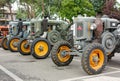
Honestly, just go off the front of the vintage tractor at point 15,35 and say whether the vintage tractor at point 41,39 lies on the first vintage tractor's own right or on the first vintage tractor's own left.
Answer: on the first vintage tractor's own left

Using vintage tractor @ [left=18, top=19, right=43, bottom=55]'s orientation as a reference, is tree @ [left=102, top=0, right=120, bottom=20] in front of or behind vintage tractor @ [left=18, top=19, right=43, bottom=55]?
behind

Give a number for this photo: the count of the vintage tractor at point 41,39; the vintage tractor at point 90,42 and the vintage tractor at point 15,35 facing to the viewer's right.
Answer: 0

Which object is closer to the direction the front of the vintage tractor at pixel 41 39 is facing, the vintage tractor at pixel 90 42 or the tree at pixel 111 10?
the vintage tractor

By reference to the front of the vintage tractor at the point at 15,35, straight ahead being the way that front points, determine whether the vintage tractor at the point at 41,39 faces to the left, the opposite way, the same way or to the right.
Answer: the same way

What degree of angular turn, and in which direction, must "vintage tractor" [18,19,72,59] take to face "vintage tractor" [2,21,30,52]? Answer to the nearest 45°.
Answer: approximately 90° to its right

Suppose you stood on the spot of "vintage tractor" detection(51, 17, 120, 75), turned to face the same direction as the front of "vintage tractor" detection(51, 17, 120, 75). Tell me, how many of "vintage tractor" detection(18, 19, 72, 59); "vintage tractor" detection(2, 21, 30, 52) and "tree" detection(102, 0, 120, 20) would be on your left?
0

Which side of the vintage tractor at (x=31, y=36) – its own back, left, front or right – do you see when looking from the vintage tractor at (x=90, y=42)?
left

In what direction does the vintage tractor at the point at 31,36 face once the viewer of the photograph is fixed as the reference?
facing the viewer and to the left of the viewer

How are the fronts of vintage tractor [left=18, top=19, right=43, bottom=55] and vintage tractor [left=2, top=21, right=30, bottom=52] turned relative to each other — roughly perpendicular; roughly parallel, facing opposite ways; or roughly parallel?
roughly parallel

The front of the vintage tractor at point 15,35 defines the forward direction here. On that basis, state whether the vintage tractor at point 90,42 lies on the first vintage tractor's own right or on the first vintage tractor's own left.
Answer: on the first vintage tractor's own left

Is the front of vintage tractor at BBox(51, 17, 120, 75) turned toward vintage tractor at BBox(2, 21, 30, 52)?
no

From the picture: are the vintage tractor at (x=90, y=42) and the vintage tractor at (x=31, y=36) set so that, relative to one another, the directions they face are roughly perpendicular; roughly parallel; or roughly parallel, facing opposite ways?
roughly parallel

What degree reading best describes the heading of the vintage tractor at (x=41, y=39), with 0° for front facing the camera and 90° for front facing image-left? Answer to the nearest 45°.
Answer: approximately 45°

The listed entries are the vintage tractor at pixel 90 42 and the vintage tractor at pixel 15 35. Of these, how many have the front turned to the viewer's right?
0

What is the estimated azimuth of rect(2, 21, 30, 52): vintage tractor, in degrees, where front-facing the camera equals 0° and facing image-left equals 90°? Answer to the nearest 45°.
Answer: approximately 45°

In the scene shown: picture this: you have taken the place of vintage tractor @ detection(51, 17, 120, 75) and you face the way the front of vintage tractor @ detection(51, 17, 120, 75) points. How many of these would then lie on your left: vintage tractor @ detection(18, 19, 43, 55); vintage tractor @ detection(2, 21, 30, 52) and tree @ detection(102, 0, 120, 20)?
0
